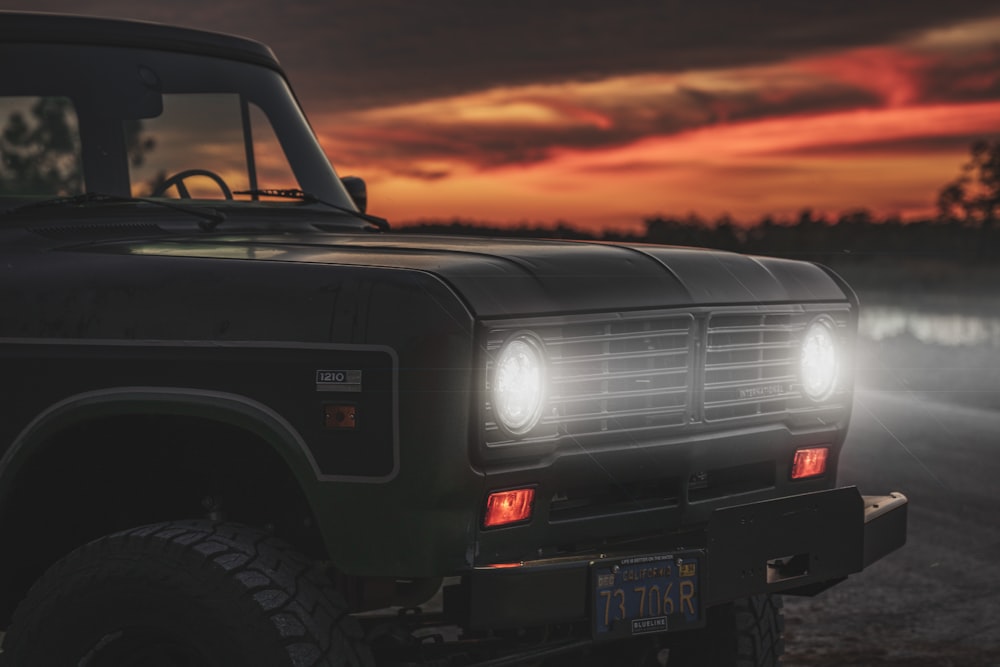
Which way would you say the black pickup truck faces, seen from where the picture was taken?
facing the viewer and to the right of the viewer

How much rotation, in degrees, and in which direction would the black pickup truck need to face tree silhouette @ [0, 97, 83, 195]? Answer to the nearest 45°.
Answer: approximately 180°
